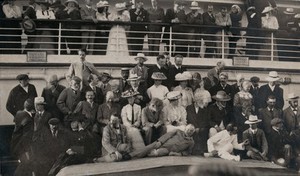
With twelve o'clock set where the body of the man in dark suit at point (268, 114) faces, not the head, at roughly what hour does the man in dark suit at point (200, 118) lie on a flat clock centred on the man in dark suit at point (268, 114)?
the man in dark suit at point (200, 118) is roughly at 2 o'clock from the man in dark suit at point (268, 114).

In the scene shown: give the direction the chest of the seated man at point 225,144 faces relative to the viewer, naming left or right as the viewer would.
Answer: facing the viewer and to the right of the viewer

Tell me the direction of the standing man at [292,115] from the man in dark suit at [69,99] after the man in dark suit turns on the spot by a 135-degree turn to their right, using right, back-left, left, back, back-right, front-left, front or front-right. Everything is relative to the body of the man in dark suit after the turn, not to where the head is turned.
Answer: back

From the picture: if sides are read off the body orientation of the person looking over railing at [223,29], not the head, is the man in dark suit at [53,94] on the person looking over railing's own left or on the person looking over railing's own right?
on the person looking over railing's own right

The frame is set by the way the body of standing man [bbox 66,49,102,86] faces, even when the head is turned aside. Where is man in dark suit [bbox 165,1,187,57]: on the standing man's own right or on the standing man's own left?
on the standing man's own left

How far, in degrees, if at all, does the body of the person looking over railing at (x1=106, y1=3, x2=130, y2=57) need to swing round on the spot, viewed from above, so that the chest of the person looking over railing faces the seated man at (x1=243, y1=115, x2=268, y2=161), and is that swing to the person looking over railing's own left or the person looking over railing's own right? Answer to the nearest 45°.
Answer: approximately 90° to the person looking over railing's own left
